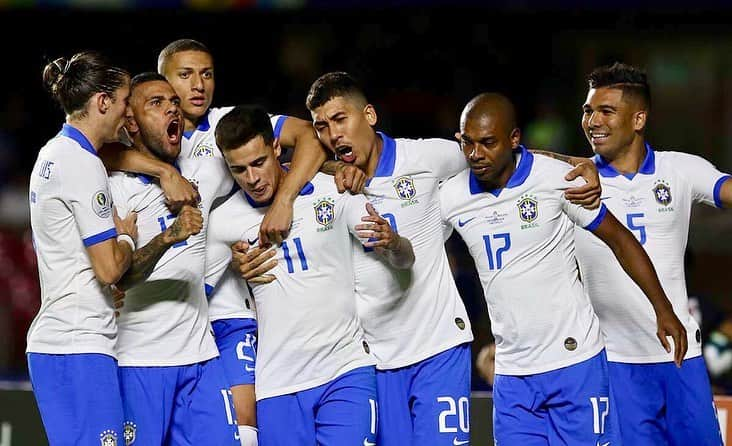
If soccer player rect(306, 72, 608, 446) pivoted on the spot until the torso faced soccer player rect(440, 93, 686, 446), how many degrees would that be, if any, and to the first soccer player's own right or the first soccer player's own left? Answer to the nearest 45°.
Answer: approximately 135° to the first soccer player's own left

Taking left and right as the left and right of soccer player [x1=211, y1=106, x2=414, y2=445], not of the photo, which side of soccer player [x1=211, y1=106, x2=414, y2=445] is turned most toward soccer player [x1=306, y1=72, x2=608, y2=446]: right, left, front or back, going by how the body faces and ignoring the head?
left

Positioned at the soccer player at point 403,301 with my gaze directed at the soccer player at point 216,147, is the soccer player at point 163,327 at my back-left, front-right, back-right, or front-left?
front-left

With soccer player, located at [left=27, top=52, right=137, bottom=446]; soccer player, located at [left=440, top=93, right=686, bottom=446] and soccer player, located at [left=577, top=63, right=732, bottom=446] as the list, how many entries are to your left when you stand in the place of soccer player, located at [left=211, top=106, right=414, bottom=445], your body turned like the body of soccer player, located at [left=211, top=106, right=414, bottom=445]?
2

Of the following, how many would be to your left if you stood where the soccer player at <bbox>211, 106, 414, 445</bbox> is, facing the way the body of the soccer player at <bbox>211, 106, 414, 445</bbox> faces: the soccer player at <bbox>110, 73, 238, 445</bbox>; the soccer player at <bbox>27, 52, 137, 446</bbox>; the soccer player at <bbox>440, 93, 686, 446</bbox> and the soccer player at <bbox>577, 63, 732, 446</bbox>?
2

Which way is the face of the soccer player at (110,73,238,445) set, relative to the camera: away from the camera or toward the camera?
toward the camera

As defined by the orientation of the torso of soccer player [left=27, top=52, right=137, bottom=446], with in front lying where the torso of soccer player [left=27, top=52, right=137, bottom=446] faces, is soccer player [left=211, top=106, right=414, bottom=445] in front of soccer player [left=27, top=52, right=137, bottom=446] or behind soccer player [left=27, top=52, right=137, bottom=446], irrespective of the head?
in front

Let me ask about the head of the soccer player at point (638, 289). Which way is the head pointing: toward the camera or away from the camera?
toward the camera

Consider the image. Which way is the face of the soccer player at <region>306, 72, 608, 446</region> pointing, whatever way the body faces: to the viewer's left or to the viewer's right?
to the viewer's left

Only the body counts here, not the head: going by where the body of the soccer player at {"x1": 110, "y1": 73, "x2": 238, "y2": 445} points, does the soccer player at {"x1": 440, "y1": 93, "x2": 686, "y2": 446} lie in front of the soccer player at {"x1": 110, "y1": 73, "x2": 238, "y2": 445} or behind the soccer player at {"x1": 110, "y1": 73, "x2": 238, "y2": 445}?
in front

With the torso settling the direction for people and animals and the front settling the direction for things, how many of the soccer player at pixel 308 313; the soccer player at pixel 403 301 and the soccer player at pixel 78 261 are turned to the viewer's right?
1

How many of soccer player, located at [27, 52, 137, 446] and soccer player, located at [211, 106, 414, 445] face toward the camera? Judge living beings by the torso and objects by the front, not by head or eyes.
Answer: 1

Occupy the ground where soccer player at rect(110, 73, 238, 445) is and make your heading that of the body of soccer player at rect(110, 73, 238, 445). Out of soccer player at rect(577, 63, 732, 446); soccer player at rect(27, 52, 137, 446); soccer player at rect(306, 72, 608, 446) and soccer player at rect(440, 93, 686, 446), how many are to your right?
1

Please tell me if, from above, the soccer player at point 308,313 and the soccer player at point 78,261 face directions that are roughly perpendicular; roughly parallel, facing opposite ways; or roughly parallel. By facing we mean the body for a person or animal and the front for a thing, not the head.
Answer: roughly perpendicular

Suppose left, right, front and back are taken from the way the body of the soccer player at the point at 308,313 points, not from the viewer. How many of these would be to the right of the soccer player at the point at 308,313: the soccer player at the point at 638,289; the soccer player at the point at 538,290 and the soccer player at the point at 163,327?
1

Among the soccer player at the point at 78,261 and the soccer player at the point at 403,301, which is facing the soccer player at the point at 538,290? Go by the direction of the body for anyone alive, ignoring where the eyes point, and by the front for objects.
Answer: the soccer player at the point at 78,261

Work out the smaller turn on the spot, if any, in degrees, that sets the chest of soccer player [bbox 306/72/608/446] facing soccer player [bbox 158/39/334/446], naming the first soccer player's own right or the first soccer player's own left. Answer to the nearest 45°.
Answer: approximately 45° to the first soccer player's own right
